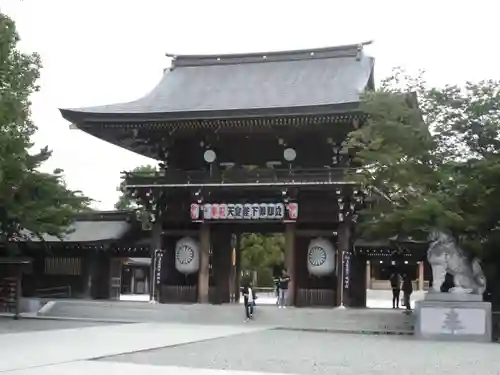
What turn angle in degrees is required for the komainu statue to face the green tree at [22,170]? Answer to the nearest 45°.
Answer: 0° — it already faces it

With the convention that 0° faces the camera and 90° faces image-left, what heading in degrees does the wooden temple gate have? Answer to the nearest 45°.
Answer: approximately 0°

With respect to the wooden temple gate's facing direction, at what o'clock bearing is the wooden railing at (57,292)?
The wooden railing is roughly at 4 o'clock from the wooden temple gate.

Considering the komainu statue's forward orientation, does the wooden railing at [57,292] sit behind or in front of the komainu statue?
in front

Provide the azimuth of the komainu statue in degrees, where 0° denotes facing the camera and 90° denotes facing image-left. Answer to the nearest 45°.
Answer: approximately 90°

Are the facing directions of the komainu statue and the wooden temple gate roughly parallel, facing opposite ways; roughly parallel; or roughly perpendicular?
roughly perpendicular

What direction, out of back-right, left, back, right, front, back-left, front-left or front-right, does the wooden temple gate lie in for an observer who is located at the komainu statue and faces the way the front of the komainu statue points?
front-right

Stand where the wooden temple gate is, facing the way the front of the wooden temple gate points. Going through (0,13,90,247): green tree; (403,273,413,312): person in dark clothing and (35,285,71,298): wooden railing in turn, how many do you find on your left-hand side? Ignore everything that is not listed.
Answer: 1

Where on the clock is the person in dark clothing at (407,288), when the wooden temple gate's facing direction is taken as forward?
The person in dark clothing is roughly at 9 o'clock from the wooden temple gate.

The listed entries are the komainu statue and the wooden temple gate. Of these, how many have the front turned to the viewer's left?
1

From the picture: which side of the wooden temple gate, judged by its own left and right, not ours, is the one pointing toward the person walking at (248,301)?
front

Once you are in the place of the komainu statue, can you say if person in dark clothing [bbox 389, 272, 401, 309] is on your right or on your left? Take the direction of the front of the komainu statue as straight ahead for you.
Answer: on your right

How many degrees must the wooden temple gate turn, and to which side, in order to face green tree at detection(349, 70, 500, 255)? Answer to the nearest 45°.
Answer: approximately 45° to its left

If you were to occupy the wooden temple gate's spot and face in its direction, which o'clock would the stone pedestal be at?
The stone pedestal is roughly at 11 o'clock from the wooden temple gate.

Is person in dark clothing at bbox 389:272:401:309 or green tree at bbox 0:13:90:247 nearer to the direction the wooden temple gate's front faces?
the green tree
